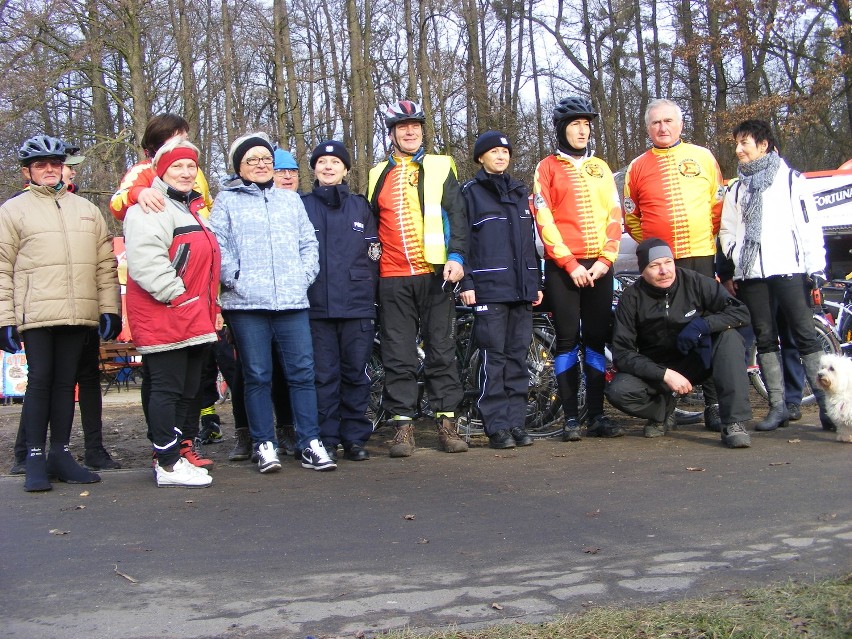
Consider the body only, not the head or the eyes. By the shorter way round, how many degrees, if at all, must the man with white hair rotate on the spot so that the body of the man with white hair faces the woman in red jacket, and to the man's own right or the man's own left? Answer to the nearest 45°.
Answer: approximately 45° to the man's own right

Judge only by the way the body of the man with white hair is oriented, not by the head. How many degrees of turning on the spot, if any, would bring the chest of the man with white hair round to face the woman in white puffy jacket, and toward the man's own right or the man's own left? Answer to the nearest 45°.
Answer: approximately 90° to the man's own left

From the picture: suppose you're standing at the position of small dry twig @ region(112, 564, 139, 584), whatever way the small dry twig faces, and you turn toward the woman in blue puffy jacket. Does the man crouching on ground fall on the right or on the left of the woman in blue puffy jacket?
right

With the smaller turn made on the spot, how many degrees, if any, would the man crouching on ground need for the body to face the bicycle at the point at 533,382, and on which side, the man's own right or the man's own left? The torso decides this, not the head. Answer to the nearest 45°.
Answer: approximately 90° to the man's own right

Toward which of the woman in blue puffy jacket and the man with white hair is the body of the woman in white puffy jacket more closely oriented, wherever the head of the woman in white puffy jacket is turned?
the woman in blue puffy jacket

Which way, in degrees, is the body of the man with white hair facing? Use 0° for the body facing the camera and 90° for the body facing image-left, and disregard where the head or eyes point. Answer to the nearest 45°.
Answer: approximately 0°

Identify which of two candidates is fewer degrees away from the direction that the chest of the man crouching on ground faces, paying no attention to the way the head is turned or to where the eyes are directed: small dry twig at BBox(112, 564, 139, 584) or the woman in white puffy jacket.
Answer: the small dry twig
